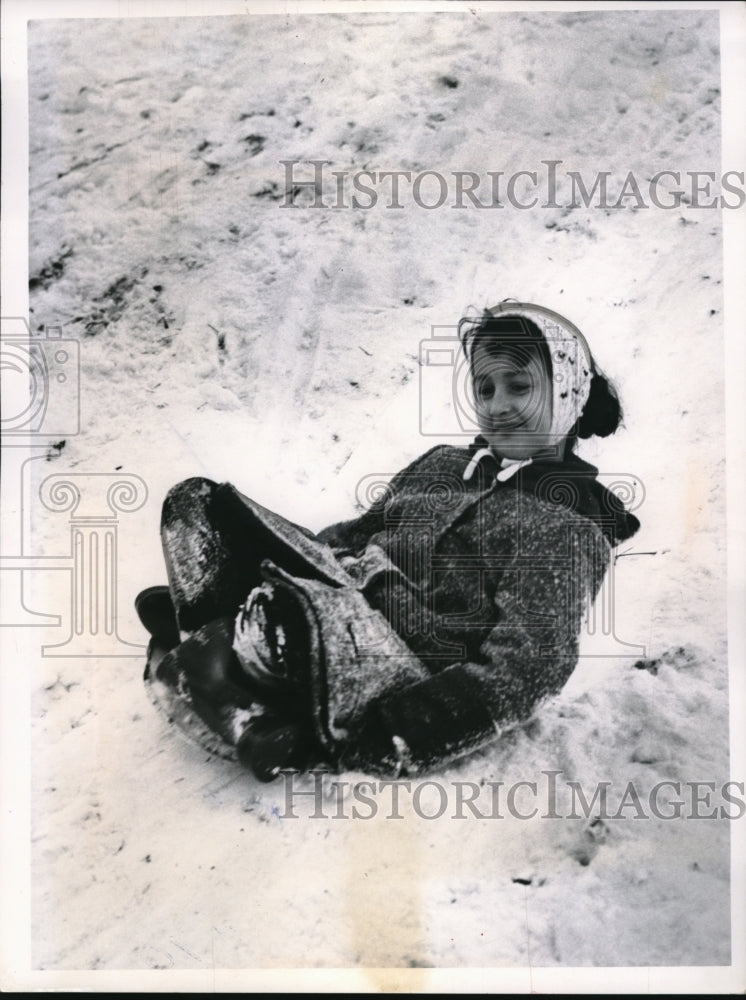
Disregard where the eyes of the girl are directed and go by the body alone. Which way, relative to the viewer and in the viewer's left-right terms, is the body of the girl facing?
facing the viewer and to the left of the viewer
